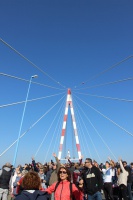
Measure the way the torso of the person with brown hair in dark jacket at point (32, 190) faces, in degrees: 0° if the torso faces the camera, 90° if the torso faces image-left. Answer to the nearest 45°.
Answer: approximately 180°

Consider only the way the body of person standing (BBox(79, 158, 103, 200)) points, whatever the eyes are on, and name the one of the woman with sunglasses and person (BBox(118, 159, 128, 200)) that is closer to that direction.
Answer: the woman with sunglasses

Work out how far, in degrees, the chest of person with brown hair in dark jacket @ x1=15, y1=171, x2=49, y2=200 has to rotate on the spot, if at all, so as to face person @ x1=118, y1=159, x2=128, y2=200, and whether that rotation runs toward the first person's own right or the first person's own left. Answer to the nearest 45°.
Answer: approximately 45° to the first person's own right

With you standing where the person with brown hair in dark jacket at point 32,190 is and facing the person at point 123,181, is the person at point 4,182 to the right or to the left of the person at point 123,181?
left

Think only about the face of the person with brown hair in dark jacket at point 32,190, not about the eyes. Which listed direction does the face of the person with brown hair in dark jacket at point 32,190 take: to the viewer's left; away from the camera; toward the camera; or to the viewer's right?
away from the camera

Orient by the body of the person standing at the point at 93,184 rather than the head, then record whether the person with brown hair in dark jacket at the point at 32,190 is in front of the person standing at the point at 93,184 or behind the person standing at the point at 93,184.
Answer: in front

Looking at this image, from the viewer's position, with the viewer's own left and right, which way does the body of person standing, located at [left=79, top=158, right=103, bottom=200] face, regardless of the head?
facing the viewer and to the left of the viewer

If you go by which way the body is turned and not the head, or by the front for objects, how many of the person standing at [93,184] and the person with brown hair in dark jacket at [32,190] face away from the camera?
1
